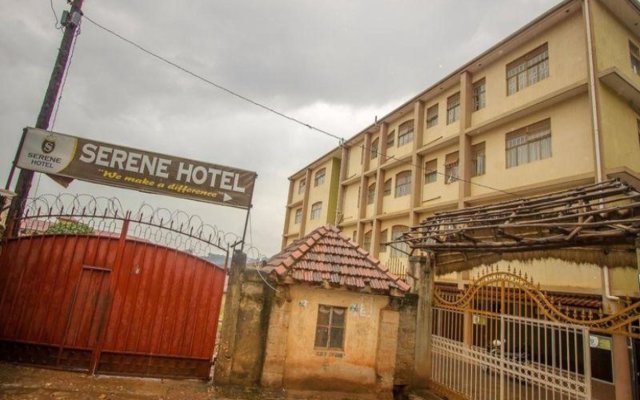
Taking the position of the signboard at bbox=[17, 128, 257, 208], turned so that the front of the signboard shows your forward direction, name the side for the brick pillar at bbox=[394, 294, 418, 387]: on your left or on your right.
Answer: on your left

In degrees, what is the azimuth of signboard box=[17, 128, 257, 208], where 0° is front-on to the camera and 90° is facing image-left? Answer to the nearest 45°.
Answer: approximately 0°

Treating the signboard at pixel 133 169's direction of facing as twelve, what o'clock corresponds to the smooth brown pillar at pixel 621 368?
The smooth brown pillar is roughly at 10 o'clock from the signboard.

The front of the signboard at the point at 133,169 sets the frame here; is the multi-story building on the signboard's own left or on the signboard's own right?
on the signboard's own left

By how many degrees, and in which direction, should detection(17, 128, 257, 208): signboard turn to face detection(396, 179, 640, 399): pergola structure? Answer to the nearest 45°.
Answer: approximately 45° to its left

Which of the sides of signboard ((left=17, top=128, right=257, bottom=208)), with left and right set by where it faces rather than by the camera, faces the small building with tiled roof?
left

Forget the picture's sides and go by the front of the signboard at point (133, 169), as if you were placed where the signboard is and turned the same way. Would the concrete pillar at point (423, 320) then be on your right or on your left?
on your left
